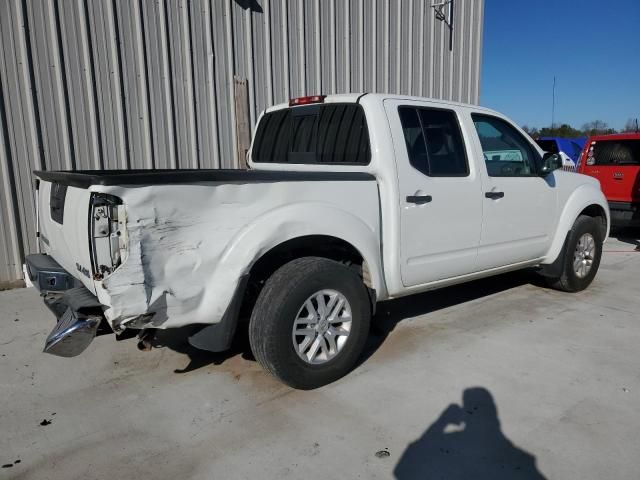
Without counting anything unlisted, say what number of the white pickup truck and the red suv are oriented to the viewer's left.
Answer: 0

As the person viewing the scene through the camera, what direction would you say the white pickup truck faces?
facing away from the viewer and to the right of the viewer

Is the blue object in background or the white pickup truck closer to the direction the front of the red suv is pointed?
the blue object in background

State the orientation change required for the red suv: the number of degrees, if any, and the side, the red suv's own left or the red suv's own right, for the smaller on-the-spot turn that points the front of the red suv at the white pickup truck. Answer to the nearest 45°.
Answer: approximately 180°

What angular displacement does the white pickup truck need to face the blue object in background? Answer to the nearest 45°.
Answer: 0° — it already faces it

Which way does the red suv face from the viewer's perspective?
away from the camera

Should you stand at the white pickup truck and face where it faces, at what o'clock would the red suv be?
The red suv is roughly at 12 o'clock from the white pickup truck.
